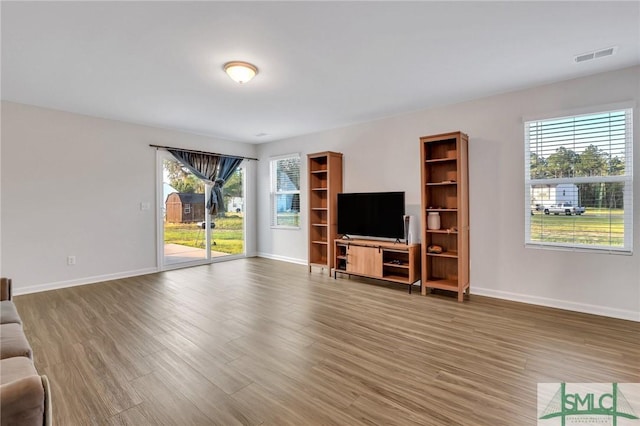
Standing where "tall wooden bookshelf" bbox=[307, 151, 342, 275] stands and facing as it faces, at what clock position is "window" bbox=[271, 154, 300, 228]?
The window is roughly at 3 o'clock from the tall wooden bookshelf.

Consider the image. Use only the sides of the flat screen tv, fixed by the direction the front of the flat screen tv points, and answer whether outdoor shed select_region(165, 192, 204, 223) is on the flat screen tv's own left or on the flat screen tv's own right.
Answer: on the flat screen tv's own right

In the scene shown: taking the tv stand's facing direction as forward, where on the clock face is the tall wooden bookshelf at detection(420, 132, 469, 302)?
The tall wooden bookshelf is roughly at 8 o'clock from the tv stand.

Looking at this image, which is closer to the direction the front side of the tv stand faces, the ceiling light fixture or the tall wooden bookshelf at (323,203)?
the ceiling light fixture

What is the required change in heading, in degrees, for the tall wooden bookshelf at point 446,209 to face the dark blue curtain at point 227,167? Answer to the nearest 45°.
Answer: approximately 45° to its right

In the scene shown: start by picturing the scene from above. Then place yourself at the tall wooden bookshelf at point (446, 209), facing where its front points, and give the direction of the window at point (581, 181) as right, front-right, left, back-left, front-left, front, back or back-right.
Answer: back-left

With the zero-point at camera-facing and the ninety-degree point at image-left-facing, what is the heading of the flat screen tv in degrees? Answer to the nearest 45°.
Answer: approximately 45°

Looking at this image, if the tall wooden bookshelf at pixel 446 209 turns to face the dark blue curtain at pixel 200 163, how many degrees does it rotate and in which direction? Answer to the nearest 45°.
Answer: approximately 45° to its right

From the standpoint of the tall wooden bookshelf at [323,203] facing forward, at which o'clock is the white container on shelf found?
The white container on shelf is roughly at 9 o'clock from the tall wooden bookshelf.
